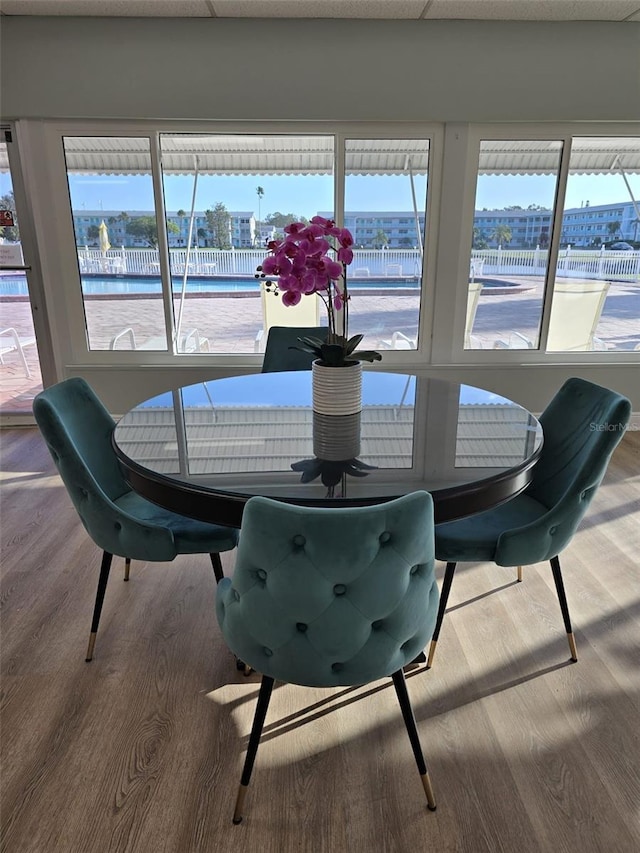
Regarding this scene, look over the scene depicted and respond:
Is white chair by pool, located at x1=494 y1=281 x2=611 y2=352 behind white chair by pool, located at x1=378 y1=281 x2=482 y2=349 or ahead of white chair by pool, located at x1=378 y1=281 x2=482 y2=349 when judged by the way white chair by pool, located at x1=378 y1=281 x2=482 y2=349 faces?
behind
